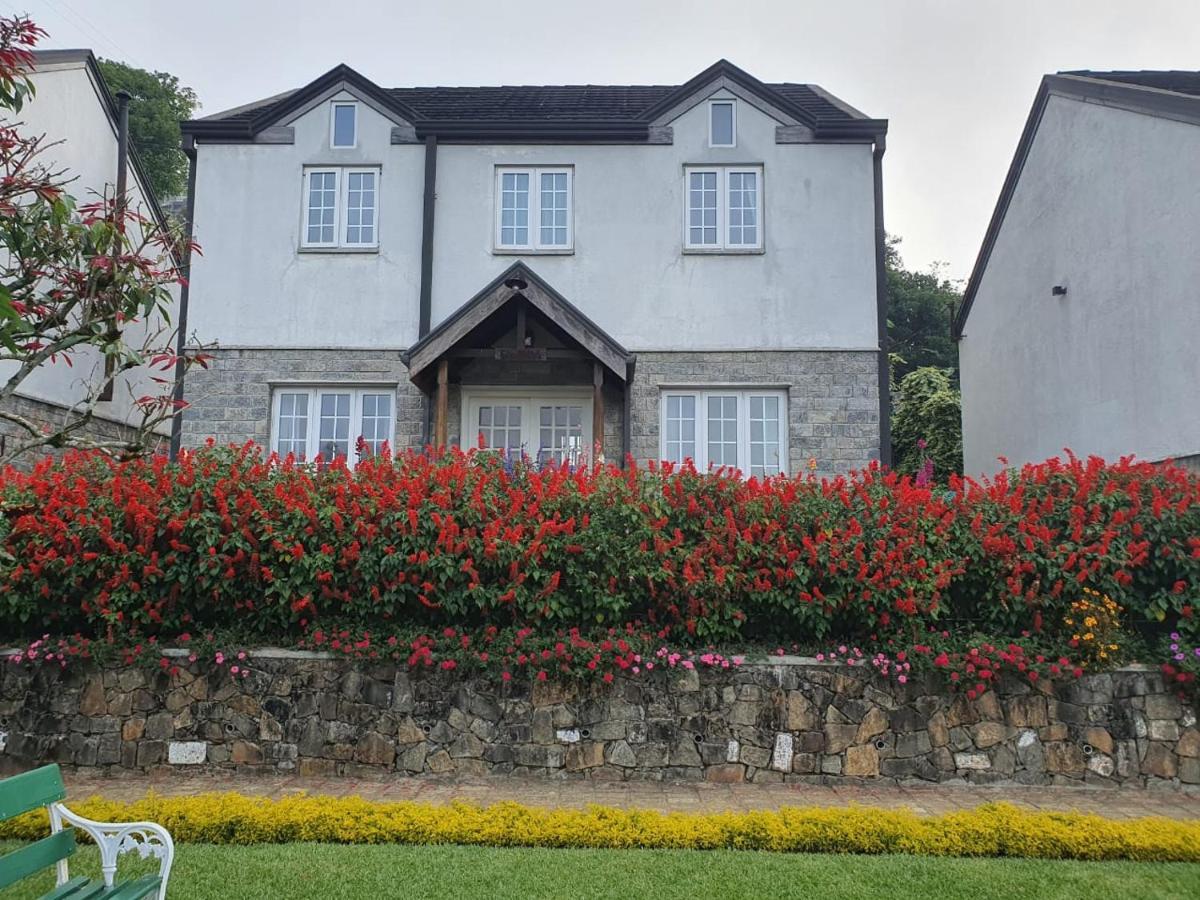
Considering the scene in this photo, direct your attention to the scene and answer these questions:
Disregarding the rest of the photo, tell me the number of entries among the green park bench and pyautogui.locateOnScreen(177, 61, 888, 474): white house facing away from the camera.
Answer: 0

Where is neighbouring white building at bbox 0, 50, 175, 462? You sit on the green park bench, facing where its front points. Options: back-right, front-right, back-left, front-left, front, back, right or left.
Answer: back-left

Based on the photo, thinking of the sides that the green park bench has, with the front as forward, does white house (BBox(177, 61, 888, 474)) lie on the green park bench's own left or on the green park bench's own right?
on the green park bench's own left

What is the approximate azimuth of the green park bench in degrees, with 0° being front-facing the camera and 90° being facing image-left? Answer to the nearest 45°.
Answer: approximately 315°

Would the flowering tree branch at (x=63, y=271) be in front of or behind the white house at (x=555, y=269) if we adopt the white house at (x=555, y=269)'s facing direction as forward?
in front

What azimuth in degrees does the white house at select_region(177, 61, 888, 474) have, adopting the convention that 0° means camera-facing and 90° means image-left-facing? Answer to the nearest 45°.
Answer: approximately 0°

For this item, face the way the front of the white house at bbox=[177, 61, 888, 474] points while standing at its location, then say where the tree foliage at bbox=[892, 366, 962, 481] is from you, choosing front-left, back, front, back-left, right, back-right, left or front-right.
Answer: back-left

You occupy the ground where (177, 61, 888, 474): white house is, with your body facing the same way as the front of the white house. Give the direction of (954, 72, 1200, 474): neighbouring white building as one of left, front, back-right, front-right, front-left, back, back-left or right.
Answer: left

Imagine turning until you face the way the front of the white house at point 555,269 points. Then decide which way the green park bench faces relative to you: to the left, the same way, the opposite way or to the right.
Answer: to the left
